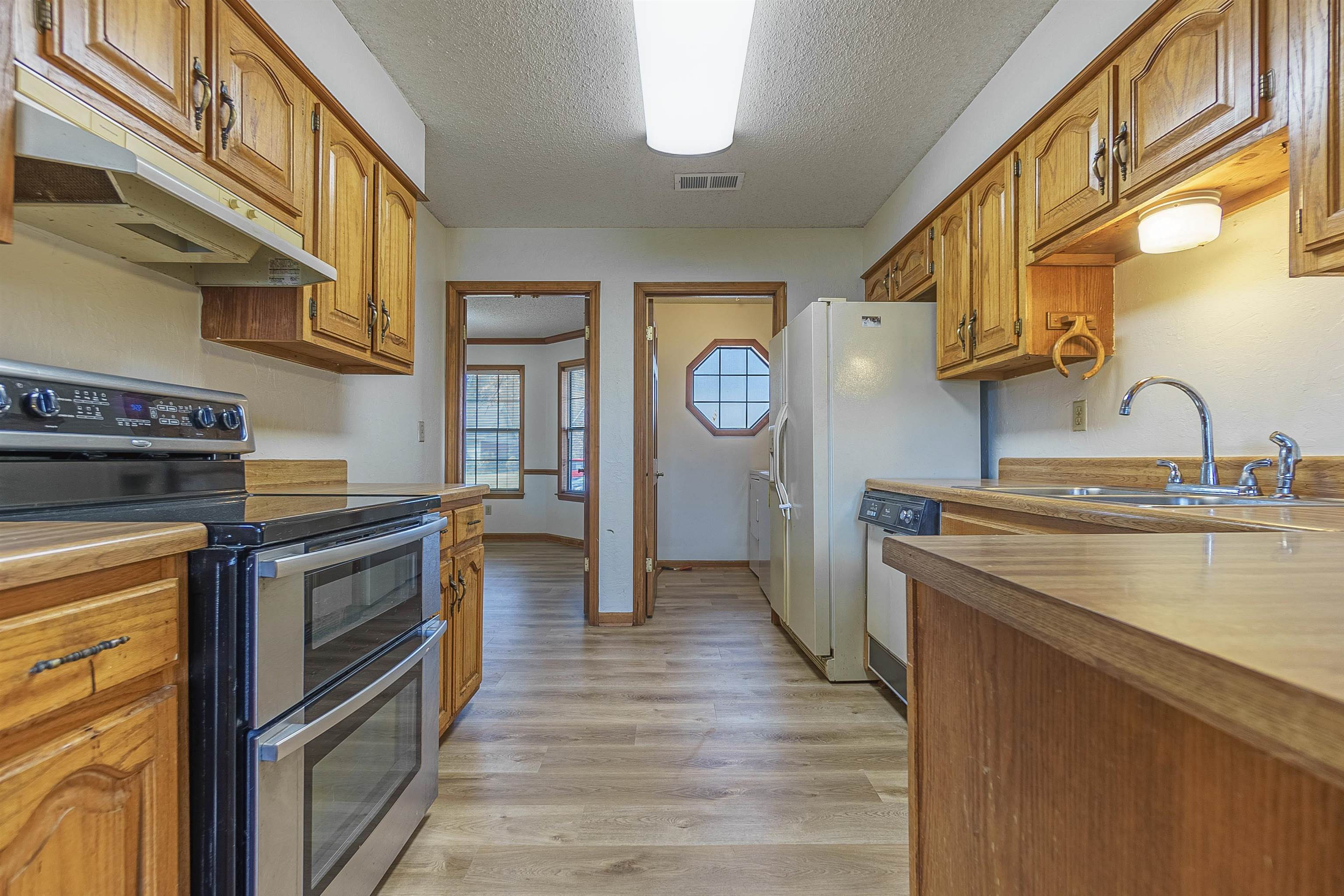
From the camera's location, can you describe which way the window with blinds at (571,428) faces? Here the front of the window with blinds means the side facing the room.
facing the viewer and to the left of the viewer

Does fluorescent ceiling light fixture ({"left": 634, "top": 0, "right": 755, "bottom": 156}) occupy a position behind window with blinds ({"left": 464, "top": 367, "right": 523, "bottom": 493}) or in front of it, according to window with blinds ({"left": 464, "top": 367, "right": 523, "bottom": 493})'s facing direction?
in front

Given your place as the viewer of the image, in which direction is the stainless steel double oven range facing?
facing the viewer and to the right of the viewer

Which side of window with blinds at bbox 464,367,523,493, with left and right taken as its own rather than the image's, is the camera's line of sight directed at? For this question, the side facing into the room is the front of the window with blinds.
front

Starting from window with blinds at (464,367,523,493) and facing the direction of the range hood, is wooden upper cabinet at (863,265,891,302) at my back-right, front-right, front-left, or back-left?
front-left

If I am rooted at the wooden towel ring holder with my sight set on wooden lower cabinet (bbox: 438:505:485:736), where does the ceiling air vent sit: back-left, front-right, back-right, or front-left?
front-right

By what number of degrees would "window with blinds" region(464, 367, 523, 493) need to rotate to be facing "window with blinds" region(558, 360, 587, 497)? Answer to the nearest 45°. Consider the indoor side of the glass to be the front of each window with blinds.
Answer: approximately 45° to its left

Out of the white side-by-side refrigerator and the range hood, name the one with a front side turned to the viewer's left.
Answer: the white side-by-side refrigerator

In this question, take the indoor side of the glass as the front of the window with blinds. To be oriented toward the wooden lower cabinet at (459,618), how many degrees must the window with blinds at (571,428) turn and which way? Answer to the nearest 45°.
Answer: approximately 45° to its left

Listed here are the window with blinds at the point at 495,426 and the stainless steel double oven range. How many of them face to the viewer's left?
0

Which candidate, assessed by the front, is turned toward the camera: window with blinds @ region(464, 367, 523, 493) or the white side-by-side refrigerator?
the window with blinds

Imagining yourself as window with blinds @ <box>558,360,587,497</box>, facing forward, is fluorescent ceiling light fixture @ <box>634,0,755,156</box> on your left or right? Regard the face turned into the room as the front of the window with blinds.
on your left

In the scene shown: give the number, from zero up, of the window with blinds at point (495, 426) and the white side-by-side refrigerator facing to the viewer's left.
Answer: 1

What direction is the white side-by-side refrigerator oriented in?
to the viewer's left
